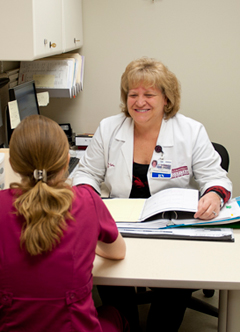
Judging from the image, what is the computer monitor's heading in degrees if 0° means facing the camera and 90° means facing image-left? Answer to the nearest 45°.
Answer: approximately 315°

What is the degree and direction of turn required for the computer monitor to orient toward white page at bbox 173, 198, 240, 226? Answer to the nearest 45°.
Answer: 0° — it already faces it

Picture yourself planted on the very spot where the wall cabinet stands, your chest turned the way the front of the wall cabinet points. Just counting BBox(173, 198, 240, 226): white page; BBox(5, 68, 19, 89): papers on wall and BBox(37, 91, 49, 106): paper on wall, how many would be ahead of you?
1

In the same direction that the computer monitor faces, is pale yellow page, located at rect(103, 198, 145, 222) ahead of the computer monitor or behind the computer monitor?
ahead

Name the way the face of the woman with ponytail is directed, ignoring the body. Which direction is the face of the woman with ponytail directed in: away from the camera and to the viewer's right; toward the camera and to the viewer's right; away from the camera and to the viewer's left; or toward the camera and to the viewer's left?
away from the camera and to the viewer's right

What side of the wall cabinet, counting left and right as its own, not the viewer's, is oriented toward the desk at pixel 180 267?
front

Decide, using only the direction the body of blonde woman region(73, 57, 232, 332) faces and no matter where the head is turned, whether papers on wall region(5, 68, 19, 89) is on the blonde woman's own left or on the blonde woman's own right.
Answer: on the blonde woman's own right

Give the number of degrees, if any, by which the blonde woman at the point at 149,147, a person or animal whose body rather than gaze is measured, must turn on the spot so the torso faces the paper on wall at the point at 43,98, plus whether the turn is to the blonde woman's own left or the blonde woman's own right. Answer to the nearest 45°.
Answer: approximately 90° to the blonde woman's own right
